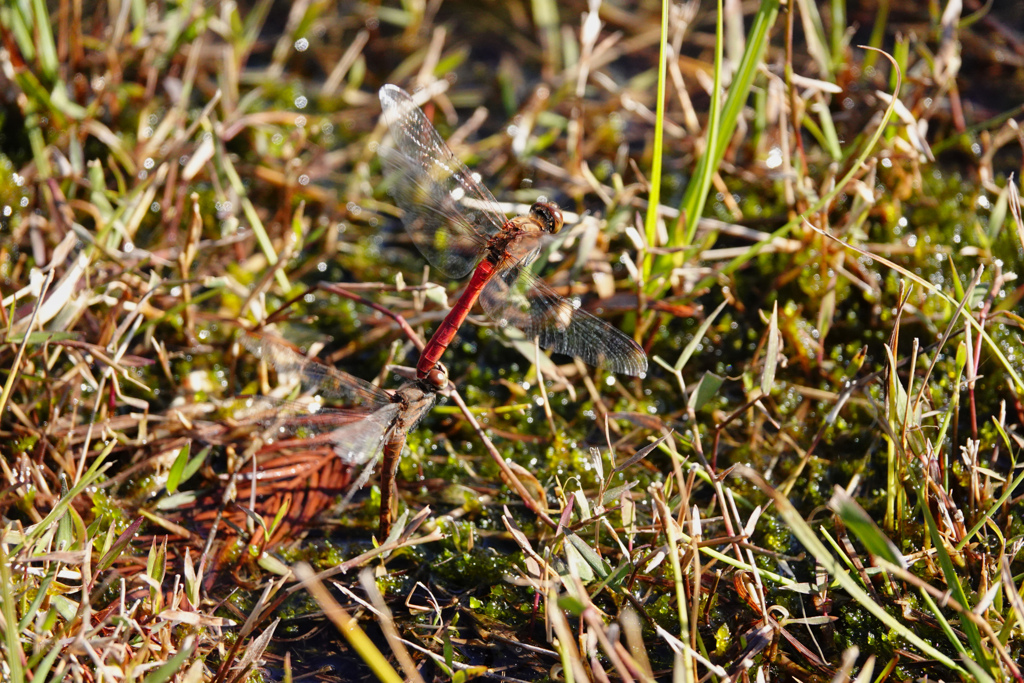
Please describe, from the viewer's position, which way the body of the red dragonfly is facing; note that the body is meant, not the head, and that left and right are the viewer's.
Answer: facing away from the viewer and to the right of the viewer
